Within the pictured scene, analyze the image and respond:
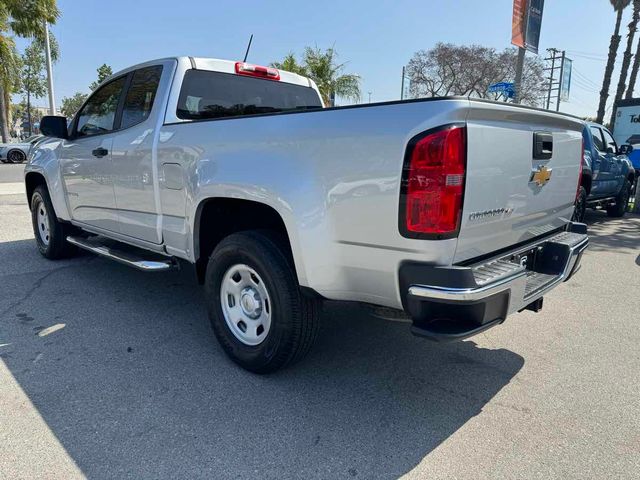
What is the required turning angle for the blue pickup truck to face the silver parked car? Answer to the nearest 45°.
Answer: approximately 135° to its left

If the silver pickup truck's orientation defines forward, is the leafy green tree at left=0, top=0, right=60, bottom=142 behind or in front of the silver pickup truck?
in front

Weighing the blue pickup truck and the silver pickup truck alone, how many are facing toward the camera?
0

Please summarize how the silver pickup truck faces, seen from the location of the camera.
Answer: facing away from the viewer and to the left of the viewer

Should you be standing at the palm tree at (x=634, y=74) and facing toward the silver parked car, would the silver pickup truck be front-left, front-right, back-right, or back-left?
front-left

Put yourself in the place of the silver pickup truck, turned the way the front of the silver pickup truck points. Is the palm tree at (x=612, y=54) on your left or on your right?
on your right

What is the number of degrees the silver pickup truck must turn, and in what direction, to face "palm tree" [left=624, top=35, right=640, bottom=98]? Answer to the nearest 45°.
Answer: approximately 90° to its right

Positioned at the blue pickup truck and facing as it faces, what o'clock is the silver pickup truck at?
The silver pickup truck is roughly at 5 o'clock from the blue pickup truck.

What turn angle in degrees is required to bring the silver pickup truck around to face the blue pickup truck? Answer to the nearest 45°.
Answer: approximately 90° to its right

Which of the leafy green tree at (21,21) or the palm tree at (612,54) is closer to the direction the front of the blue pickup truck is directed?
the palm tree
